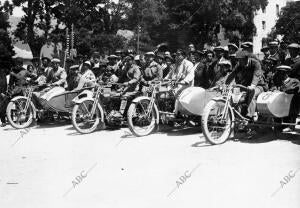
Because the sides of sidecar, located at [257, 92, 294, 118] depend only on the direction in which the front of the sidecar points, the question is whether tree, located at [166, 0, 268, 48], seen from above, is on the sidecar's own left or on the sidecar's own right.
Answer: on the sidecar's own right

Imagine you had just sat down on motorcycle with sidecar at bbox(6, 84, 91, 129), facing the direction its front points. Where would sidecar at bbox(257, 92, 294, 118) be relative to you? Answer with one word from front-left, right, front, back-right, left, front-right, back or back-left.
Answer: left

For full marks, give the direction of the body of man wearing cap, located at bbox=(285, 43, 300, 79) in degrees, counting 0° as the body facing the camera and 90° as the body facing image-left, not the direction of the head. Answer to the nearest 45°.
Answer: approximately 45°

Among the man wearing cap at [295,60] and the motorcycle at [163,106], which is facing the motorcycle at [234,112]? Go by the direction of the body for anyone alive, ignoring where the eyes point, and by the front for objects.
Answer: the man wearing cap

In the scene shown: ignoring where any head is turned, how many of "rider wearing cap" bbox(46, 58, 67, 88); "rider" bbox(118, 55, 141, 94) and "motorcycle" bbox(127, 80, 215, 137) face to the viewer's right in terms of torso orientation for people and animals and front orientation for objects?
0

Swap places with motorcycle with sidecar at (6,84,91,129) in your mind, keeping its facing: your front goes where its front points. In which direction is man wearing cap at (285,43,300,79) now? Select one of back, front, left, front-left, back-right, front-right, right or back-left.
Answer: left

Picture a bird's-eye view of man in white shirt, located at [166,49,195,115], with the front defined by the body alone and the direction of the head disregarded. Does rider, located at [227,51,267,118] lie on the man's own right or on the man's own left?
on the man's own left

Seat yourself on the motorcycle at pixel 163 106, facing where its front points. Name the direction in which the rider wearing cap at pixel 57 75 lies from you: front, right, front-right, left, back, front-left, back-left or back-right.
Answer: right

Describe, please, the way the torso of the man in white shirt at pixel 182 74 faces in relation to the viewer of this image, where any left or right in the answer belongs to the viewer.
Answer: facing the viewer and to the left of the viewer

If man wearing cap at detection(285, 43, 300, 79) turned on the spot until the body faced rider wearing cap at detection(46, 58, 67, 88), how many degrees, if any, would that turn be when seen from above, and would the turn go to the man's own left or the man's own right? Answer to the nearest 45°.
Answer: approximately 45° to the man's own right
